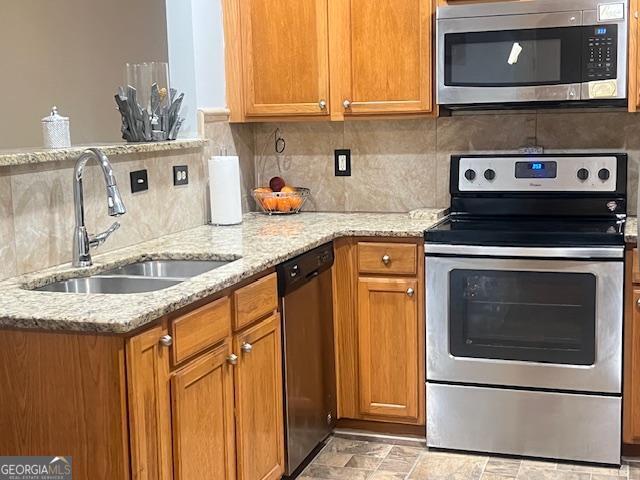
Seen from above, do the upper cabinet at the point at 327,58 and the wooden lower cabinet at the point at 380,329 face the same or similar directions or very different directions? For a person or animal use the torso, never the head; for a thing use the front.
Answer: same or similar directions

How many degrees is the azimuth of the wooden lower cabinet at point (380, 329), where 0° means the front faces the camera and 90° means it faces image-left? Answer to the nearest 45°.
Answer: approximately 0°

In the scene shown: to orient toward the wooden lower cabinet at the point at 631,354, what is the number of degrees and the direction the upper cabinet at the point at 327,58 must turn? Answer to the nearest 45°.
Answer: approximately 45° to its left

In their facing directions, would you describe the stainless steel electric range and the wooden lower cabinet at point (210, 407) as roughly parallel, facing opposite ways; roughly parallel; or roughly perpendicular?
roughly perpendicular

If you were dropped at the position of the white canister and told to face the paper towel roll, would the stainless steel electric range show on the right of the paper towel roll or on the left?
right

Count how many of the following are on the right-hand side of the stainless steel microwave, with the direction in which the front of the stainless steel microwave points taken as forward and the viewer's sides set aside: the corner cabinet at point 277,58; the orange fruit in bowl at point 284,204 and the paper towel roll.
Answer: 3

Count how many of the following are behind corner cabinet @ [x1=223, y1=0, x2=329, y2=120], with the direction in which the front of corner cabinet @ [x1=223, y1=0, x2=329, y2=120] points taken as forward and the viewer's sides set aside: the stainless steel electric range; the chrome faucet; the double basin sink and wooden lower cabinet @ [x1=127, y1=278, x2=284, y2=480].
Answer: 0

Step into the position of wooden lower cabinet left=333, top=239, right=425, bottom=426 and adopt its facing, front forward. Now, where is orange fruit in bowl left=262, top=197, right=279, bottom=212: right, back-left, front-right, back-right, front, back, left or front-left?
back-right

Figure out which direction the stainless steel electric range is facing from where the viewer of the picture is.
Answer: facing the viewer

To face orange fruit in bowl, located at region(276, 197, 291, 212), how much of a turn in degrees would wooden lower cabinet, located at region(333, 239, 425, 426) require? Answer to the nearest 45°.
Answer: approximately 135° to its right

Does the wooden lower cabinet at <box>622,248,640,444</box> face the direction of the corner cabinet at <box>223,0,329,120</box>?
no

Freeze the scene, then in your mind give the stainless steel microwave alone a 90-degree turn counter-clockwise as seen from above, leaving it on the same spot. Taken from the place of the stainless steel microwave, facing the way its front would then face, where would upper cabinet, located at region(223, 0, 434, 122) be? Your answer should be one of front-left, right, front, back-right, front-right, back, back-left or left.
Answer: back

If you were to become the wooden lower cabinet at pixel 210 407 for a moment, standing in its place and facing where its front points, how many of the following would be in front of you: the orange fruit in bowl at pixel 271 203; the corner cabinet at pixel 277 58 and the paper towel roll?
0

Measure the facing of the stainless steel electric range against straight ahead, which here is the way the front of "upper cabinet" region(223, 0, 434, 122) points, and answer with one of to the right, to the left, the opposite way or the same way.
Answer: the same way

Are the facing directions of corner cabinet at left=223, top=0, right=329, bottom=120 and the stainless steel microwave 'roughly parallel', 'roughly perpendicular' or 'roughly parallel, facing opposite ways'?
roughly parallel

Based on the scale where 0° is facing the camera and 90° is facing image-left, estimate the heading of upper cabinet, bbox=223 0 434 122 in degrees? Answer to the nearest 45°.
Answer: approximately 0°

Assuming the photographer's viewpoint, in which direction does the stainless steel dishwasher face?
facing the viewer and to the right of the viewer
